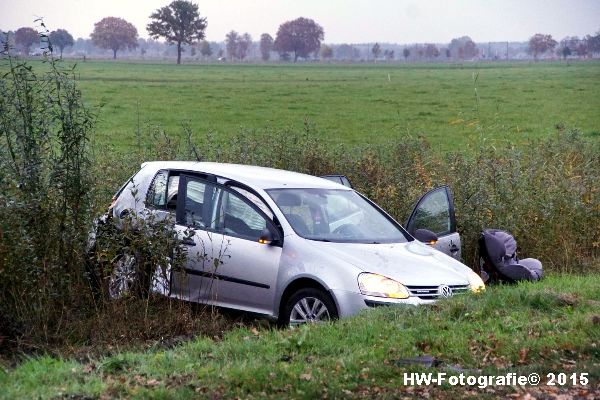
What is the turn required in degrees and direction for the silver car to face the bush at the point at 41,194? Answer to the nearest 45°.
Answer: approximately 135° to its right

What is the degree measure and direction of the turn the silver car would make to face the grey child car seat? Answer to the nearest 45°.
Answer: approximately 90° to its left

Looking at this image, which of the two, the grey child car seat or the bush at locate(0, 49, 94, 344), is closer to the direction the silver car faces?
the grey child car seat

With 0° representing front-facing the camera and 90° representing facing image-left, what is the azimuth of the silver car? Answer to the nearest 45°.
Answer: approximately 315°
